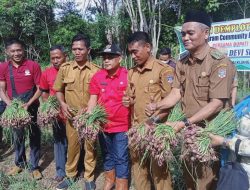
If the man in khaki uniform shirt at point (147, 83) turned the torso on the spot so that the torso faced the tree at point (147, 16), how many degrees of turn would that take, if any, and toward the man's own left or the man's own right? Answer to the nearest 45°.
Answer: approximately 135° to the man's own right

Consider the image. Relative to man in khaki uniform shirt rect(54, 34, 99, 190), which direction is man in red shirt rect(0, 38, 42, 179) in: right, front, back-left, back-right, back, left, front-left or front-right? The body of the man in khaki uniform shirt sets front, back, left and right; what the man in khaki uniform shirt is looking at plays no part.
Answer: back-right

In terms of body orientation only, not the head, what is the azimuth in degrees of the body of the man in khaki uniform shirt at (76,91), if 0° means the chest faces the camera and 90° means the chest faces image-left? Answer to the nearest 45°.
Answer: approximately 0°

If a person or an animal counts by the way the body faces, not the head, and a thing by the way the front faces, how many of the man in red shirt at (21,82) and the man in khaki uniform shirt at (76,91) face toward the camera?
2

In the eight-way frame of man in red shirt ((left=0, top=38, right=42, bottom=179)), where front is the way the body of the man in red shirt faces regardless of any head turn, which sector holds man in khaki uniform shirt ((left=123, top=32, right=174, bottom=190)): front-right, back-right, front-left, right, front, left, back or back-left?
front-left

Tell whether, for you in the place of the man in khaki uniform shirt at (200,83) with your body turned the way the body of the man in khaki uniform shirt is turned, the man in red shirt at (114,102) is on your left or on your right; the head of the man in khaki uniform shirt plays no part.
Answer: on your right

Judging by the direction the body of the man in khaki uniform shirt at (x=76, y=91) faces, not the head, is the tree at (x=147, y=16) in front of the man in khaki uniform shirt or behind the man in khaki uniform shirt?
behind

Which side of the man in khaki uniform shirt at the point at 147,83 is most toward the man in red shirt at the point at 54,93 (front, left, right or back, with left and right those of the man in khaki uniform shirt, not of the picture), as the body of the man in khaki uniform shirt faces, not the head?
right

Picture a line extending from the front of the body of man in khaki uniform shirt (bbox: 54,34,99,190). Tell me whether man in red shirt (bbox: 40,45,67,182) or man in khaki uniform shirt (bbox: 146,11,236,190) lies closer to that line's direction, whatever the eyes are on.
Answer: the man in khaki uniform shirt

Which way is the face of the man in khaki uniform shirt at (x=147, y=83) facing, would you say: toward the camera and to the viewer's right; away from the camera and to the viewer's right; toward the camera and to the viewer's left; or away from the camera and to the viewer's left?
toward the camera and to the viewer's left

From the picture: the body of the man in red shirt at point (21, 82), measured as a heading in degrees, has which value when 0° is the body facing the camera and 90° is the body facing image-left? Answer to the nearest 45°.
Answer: approximately 0°

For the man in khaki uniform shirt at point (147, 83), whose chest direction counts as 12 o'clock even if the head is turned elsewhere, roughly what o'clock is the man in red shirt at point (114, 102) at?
The man in red shirt is roughly at 3 o'clock from the man in khaki uniform shirt.

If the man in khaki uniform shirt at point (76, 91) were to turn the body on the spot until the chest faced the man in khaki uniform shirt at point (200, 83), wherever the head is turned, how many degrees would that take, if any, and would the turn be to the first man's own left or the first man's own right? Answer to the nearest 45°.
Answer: approximately 45° to the first man's own left

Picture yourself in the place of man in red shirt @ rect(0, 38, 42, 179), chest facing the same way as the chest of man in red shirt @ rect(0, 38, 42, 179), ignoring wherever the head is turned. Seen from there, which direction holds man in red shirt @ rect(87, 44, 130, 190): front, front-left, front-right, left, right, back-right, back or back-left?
front-left
